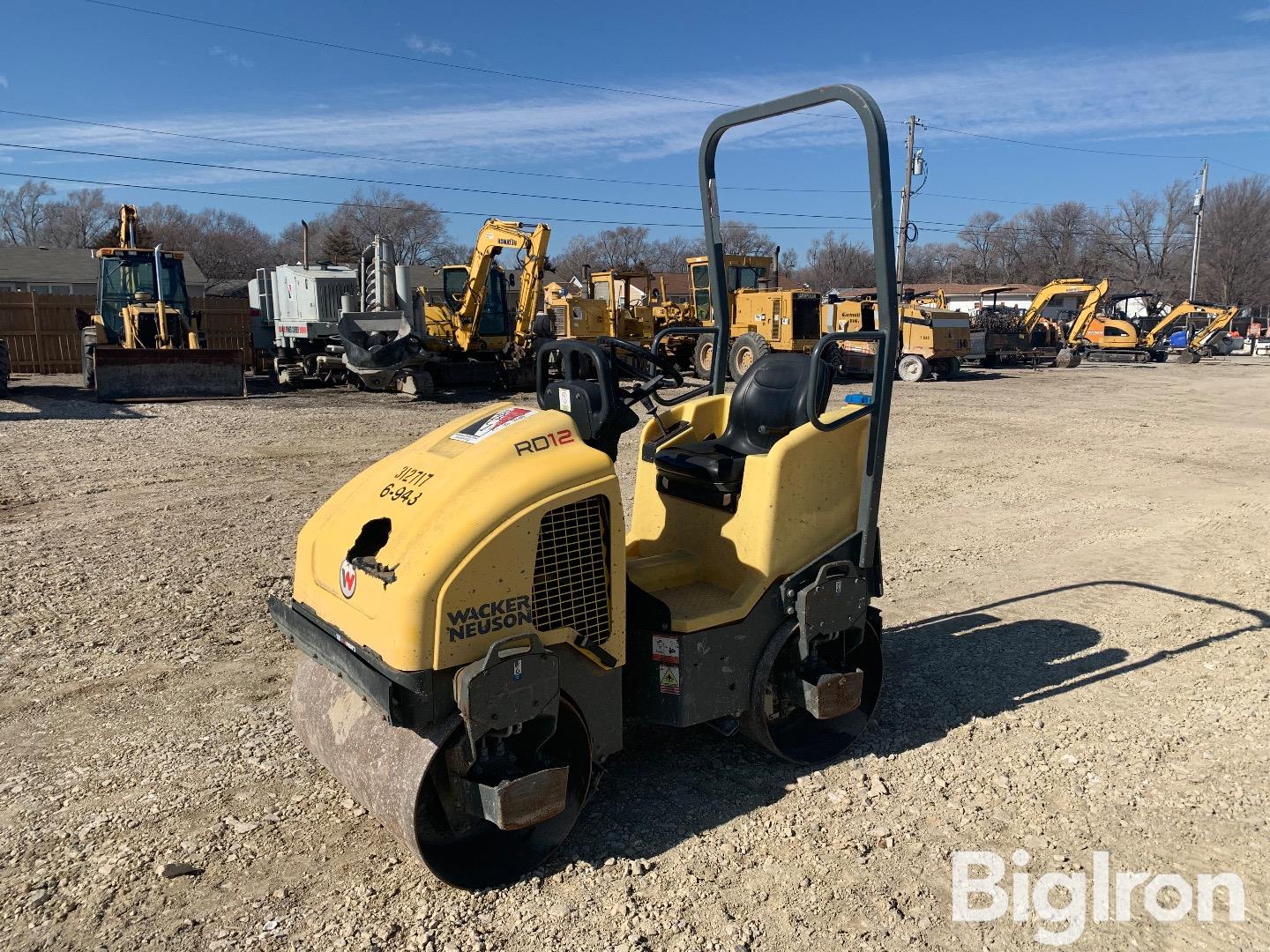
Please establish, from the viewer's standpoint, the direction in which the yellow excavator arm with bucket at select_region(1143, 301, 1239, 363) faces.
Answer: facing to the right of the viewer

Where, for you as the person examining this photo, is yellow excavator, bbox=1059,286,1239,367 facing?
facing to the right of the viewer

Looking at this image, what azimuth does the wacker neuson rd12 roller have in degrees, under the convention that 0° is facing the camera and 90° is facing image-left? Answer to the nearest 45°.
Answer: approximately 45°

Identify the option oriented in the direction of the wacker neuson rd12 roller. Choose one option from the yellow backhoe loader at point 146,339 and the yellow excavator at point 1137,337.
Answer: the yellow backhoe loader

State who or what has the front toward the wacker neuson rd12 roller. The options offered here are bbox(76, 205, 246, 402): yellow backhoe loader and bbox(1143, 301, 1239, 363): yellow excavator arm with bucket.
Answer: the yellow backhoe loader

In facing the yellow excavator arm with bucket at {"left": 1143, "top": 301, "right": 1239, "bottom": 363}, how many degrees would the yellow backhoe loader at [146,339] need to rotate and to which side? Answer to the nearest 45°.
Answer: approximately 90° to its left

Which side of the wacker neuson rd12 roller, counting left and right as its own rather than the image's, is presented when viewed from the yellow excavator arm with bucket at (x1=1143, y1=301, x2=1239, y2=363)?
back

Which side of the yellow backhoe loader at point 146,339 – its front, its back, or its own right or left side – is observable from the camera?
front

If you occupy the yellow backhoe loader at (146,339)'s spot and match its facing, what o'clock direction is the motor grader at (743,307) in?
The motor grader is roughly at 9 o'clock from the yellow backhoe loader.

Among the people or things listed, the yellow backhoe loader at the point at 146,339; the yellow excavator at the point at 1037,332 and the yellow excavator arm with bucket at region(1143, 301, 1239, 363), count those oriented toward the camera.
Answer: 1
